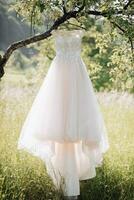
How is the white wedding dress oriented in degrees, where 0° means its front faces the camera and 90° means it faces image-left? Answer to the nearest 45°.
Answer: approximately 0°
